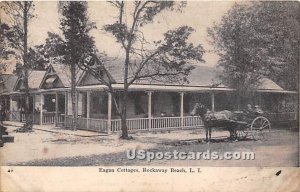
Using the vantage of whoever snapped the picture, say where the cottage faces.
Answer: facing the viewer and to the left of the viewer
